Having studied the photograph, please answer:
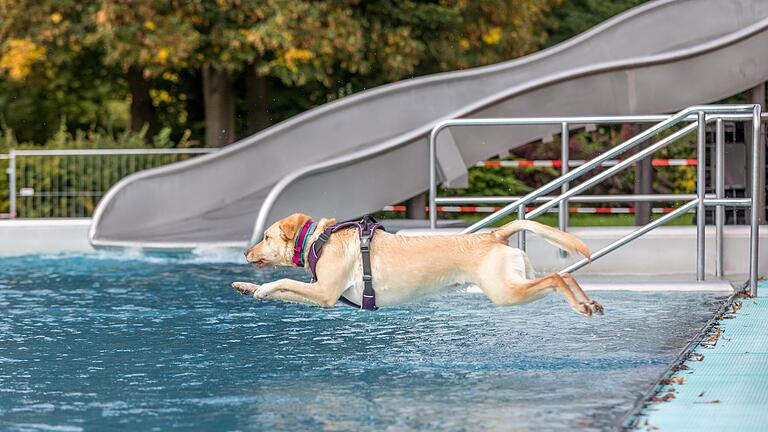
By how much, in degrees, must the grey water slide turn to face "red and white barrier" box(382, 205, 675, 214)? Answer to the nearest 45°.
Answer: approximately 135° to its right

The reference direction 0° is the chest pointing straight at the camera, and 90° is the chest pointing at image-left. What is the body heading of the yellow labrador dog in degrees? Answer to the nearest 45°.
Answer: approximately 90°

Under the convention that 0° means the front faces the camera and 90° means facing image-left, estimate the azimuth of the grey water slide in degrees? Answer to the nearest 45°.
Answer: approximately 45°

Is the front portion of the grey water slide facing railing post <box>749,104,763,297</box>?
no

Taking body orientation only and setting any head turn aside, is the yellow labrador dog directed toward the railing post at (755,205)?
no

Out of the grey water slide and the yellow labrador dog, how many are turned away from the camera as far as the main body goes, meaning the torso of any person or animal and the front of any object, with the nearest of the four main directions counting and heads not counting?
0

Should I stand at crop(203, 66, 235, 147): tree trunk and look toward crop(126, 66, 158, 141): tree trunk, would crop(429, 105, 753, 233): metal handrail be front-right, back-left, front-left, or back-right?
back-left

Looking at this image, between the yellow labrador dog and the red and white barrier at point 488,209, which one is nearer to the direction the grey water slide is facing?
the yellow labrador dog
